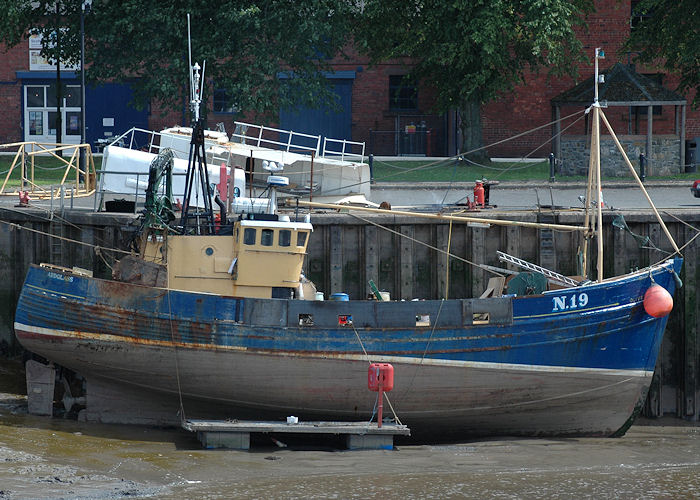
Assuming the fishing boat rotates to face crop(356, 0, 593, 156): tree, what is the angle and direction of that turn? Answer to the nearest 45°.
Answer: approximately 90° to its left

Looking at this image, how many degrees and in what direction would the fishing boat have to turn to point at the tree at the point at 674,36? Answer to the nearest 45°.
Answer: approximately 45° to its left

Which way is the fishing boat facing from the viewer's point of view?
to the viewer's right

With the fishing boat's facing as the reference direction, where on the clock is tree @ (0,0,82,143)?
The tree is roughly at 8 o'clock from the fishing boat.

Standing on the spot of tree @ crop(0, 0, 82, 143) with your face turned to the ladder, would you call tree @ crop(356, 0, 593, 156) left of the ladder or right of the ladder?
left

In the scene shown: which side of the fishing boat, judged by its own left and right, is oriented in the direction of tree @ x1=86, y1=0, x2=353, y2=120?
left

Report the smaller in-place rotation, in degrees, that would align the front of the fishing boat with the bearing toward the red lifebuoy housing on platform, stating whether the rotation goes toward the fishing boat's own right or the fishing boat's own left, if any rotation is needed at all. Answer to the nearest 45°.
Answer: approximately 45° to the fishing boat's own right

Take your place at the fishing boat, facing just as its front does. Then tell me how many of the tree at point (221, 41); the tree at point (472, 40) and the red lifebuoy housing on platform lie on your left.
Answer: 2
